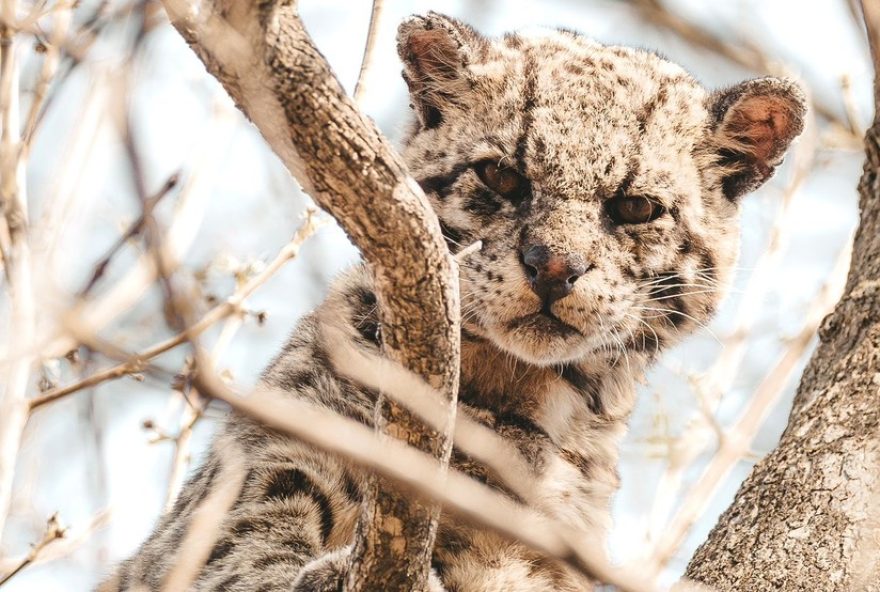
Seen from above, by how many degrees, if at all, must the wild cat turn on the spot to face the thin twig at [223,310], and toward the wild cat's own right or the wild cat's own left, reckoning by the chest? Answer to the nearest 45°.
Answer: approximately 135° to the wild cat's own right

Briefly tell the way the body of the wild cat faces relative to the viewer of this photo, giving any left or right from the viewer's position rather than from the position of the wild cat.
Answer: facing the viewer and to the right of the viewer

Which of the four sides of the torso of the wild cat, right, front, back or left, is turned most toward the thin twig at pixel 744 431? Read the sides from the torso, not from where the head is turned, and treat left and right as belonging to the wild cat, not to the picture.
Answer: left

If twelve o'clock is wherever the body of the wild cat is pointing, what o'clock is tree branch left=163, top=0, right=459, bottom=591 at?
The tree branch is roughly at 2 o'clock from the wild cat.

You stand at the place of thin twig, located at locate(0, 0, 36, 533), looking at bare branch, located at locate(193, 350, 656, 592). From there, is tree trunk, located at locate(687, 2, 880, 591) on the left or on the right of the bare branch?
left
